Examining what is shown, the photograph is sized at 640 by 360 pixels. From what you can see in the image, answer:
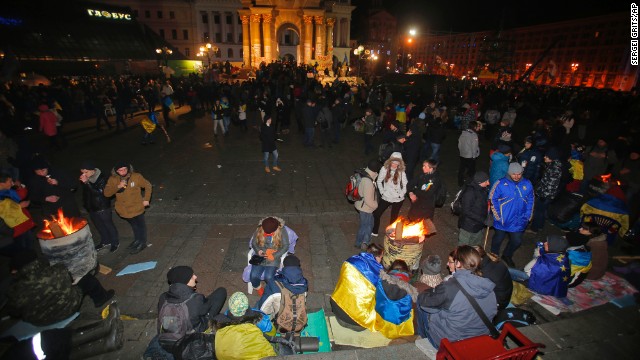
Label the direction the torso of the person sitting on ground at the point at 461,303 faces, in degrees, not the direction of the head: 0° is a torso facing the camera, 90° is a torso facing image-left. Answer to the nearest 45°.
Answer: approximately 135°

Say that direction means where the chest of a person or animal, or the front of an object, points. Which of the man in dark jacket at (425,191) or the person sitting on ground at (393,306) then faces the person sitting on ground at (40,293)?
the man in dark jacket

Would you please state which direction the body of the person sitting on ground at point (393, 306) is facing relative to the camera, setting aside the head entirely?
away from the camera

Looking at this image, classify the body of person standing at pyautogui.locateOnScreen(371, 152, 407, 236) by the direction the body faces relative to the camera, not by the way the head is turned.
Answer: toward the camera

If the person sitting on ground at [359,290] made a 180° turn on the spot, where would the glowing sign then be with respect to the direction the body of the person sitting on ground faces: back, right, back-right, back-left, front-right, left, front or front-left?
right

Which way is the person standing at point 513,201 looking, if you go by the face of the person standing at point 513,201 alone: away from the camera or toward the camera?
toward the camera

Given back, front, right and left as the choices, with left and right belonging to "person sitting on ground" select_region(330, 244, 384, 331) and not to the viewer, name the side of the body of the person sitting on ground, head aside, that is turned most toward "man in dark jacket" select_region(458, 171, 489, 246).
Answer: front

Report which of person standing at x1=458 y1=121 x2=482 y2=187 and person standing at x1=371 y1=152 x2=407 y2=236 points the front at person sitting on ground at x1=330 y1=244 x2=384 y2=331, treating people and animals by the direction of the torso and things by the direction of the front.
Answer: person standing at x1=371 y1=152 x2=407 y2=236

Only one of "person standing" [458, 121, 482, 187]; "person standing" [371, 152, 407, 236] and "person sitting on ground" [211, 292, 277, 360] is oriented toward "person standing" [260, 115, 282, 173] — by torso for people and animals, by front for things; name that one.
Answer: the person sitting on ground

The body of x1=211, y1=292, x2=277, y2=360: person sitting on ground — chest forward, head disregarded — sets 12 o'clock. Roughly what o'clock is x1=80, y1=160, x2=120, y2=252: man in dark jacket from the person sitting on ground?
The man in dark jacket is roughly at 11 o'clock from the person sitting on ground.

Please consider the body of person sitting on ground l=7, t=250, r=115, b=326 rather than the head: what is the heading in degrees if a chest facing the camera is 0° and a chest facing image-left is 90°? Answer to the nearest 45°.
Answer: approximately 225°

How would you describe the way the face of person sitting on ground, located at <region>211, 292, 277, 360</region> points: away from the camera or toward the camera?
away from the camera
